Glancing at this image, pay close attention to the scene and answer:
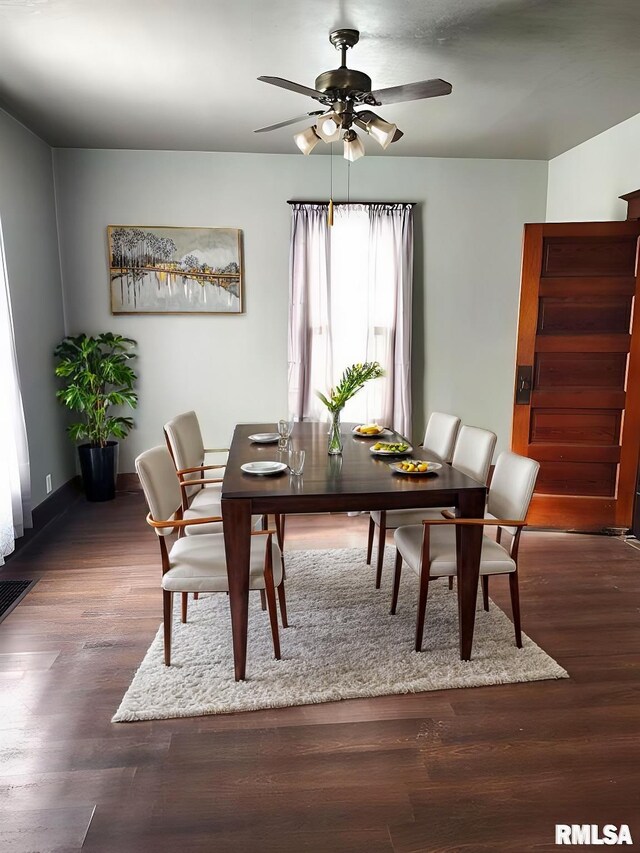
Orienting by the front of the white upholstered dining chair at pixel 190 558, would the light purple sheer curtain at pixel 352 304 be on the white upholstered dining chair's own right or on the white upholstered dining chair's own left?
on the white upholstered dining chair's own left

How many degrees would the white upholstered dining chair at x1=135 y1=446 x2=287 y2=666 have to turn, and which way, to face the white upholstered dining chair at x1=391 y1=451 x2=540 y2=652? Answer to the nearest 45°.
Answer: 0° — it already faces it

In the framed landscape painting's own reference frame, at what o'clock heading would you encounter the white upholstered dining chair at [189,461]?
The white upholstered dining chair is roughly at 12 o'clock from the framed landscape painting.

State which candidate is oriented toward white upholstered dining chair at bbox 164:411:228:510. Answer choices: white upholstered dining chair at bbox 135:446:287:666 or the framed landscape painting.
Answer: the framed landscape painting

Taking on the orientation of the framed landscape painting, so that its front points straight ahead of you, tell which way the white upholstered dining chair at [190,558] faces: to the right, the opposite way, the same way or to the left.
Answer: to the left

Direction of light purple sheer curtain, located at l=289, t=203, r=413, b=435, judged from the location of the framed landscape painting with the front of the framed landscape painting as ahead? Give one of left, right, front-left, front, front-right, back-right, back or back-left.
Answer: left

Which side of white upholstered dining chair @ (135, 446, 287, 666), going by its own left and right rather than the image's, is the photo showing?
right

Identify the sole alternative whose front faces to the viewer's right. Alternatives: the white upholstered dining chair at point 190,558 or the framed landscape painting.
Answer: the white upholstered dining chair

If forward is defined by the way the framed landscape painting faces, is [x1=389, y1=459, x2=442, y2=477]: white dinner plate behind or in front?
in front

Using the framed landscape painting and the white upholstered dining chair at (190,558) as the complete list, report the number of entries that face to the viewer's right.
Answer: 1

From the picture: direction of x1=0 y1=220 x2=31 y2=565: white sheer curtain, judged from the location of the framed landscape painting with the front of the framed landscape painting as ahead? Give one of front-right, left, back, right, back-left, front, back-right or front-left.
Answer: front-right
